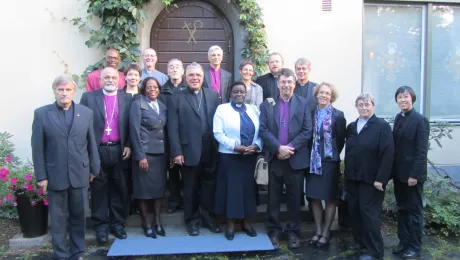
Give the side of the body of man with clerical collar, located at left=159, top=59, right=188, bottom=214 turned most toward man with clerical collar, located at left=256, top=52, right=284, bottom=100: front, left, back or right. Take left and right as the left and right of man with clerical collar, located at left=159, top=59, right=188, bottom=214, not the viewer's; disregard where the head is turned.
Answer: left

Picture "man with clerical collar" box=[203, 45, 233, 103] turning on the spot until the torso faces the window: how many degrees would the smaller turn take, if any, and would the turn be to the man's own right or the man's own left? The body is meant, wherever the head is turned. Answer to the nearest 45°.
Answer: approximately 135° to the man's own left

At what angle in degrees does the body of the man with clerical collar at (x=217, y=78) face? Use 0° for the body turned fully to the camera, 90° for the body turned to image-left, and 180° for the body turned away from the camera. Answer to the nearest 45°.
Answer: approximately 0°

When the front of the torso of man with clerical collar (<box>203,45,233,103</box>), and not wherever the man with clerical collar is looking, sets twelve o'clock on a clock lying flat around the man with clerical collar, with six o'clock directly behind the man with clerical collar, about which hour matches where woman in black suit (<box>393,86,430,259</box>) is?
The woman in black suit is roughly at 10 o'clock from the man with clerical collar.
